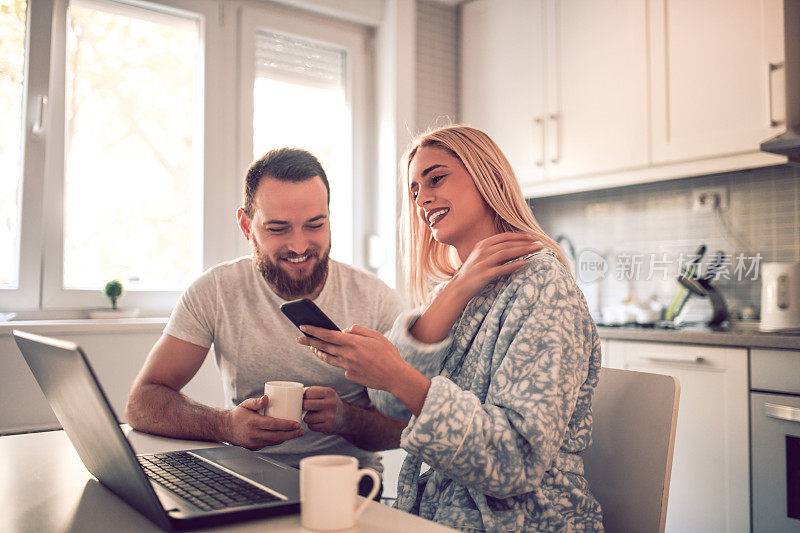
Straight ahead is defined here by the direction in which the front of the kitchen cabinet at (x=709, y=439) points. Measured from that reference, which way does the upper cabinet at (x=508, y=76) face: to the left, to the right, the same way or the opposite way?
the same way

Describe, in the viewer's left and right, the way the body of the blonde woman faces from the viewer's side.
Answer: facing to the left of the viewer

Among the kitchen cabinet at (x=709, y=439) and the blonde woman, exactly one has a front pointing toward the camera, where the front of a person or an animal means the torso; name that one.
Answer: the kitchen cabinet

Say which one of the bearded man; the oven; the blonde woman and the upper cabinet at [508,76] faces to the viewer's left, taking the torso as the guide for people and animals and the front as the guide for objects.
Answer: the blonde woman

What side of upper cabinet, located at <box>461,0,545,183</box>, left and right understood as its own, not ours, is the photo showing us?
front

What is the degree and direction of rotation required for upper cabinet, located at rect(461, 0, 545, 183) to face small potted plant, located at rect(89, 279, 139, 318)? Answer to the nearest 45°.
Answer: approximately 45° to its right

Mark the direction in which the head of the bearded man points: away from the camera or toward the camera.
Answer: toward the camera

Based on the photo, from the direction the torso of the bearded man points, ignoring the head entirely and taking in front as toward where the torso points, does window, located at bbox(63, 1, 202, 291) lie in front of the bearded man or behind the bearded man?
behind

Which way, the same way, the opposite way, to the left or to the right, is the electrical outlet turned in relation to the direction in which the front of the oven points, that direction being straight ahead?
the same way

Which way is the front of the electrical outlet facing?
toward the camera

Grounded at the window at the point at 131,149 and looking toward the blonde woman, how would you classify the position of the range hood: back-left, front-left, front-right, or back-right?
front-left

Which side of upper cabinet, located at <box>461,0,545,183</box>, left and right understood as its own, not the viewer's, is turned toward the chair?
front

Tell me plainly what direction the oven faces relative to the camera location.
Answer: facing the viewer
